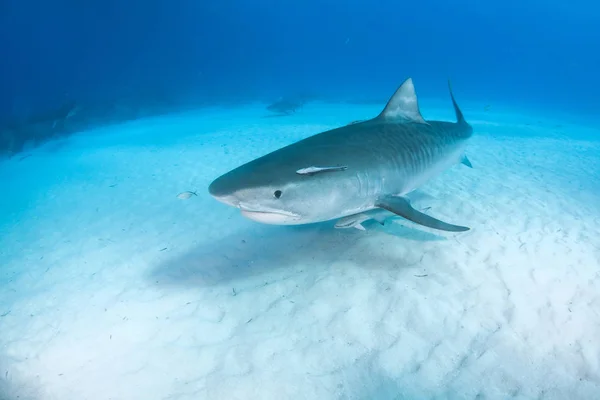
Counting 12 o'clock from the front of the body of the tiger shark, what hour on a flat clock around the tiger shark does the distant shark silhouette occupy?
The distant shark silhouette is roughly at 4 o'clock from the tiger shark.

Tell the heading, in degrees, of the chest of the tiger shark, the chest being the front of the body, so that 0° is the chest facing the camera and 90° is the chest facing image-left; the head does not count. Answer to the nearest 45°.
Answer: approximately 45°
